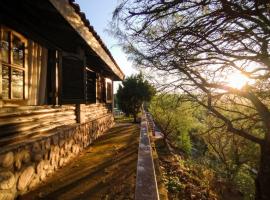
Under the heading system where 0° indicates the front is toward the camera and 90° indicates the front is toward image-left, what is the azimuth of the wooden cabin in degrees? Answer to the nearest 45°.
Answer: approximately 315°

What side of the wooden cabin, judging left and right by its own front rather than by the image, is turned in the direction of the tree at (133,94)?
left
